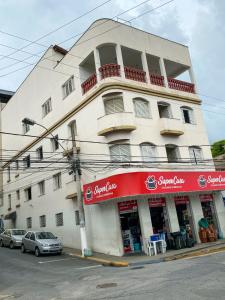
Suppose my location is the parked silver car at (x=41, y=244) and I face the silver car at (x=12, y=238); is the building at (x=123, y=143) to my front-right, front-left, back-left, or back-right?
back-right

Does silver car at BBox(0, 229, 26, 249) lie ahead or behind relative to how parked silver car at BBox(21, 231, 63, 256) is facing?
behind
